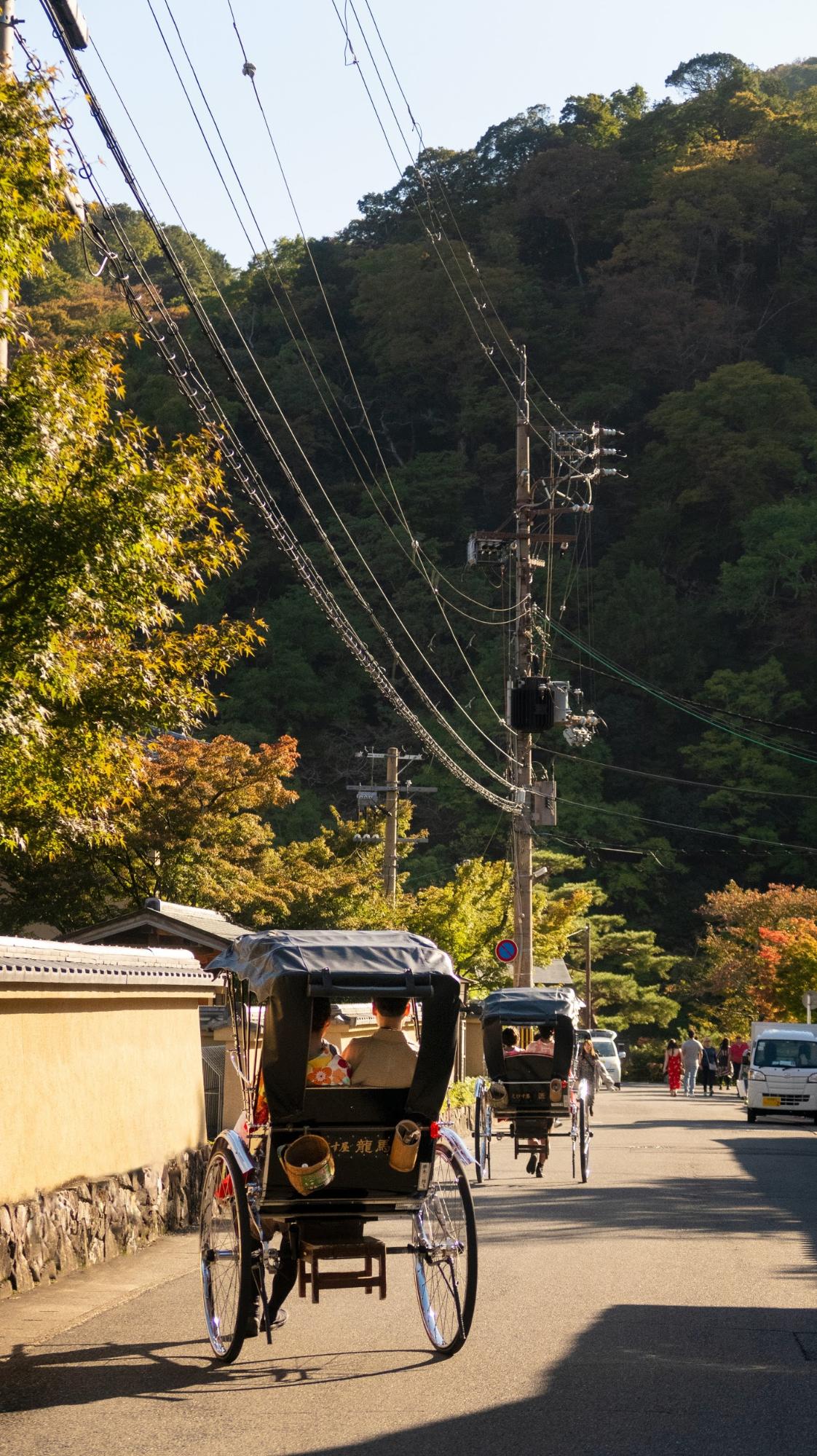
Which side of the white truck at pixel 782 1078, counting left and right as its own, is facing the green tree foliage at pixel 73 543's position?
front

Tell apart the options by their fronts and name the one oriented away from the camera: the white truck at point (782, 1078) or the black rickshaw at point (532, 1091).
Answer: the black rickshaw

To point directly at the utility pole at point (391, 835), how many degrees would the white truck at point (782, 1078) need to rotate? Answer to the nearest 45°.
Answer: approximately 135° to its right

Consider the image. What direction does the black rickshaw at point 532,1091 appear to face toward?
away from the camera

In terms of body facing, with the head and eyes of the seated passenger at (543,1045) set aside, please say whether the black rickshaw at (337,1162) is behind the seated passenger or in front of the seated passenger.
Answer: behind

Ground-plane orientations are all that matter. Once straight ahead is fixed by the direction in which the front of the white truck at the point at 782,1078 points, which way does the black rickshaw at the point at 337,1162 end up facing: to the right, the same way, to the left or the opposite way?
the opposite way

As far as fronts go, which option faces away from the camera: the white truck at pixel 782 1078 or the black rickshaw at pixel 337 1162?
the black rickshaw

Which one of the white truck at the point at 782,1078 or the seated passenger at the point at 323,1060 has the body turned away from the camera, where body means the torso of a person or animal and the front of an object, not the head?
the seated passenger

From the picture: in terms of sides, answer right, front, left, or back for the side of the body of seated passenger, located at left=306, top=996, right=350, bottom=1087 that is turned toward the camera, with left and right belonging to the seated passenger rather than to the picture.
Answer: back

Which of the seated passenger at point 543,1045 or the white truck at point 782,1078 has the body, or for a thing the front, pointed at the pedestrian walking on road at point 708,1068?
the seated passenger

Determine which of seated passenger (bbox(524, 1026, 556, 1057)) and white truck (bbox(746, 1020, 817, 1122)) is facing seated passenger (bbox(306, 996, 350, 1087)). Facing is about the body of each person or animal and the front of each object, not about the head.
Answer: the white truck

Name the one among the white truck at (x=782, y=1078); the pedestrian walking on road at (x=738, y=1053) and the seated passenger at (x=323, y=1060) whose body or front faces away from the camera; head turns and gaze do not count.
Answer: the seated passenger

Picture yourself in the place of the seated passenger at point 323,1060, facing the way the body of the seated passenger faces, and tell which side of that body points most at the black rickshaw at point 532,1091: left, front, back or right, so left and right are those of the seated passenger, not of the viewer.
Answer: front

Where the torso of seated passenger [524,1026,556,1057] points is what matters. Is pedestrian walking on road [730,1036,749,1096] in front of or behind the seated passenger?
in front

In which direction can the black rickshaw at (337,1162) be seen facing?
away from the camera

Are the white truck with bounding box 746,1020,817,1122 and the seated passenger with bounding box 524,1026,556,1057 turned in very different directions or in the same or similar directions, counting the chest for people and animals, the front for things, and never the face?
very different directions

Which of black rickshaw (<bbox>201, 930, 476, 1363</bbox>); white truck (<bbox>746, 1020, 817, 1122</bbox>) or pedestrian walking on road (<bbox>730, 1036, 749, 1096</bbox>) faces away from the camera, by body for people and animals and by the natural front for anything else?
the black rickshaw

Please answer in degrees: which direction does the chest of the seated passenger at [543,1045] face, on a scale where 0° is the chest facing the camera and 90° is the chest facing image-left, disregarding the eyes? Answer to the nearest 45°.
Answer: approximately 180°

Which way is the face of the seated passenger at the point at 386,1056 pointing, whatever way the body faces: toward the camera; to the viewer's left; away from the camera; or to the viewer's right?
away from the camera
